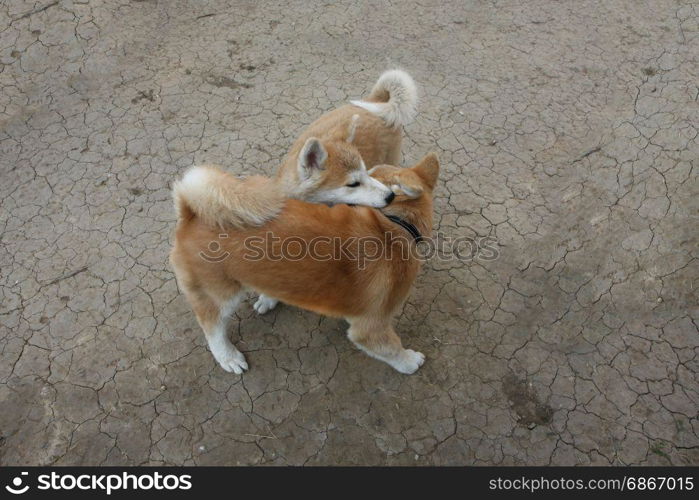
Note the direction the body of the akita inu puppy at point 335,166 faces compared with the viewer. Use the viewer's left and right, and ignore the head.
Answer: facing the viewer and to the left of the viewer

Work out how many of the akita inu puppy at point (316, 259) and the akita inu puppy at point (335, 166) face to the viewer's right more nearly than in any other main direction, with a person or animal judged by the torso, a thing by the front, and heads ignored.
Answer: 1

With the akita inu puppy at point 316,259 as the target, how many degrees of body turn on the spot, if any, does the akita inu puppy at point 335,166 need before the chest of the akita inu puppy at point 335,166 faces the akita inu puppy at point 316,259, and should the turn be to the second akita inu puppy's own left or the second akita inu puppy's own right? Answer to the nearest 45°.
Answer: approximately 45° to the second akita inu puppy's own left

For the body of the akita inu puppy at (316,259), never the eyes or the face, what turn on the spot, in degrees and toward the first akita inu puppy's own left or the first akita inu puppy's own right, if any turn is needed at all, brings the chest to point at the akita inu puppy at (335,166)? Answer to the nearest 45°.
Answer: approximately 90° to the first akita inu puppy's own left

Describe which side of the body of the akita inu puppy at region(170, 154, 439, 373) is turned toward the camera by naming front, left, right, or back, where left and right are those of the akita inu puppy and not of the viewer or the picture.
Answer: right
